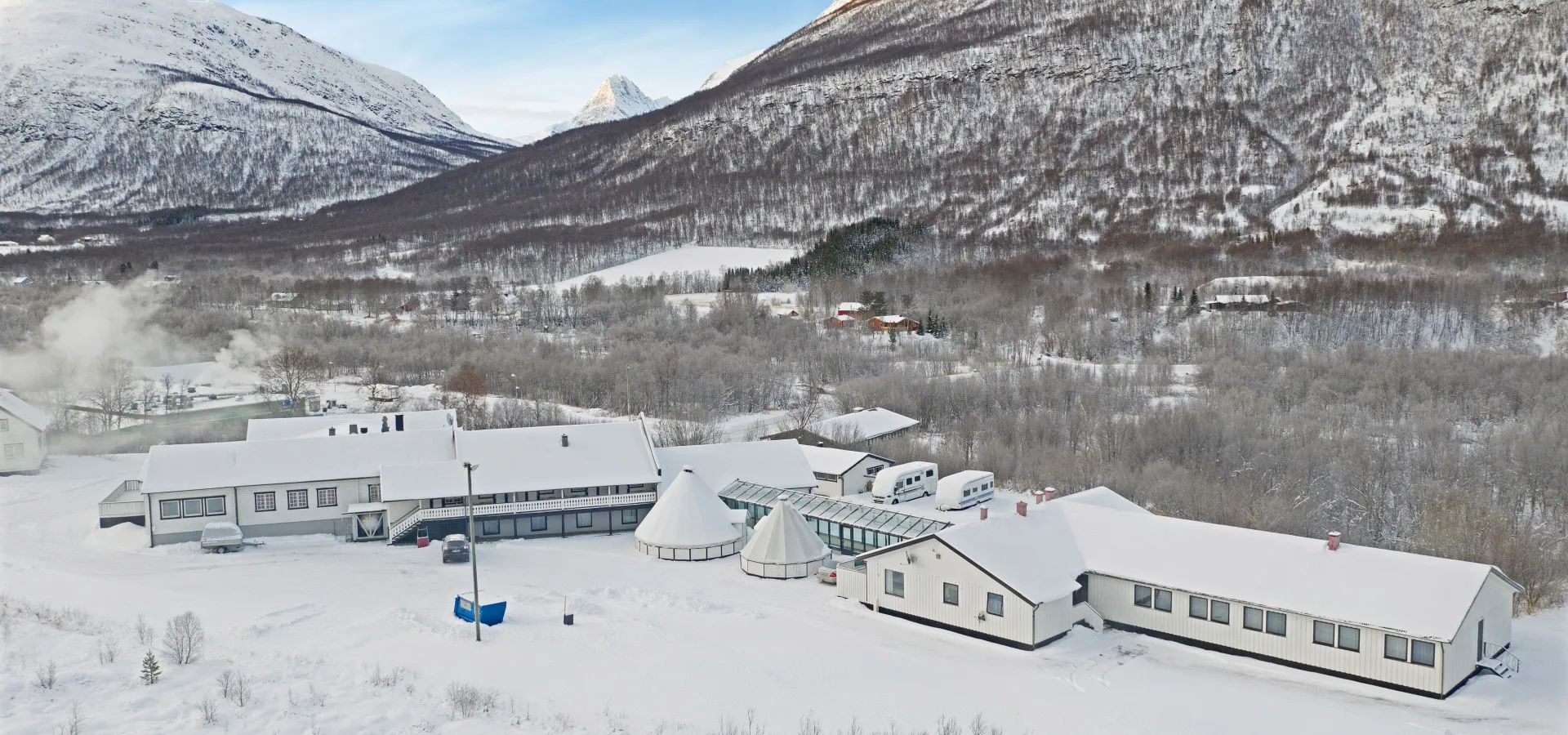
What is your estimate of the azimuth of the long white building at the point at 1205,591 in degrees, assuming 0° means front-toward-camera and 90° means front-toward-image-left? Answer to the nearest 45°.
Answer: approximately 45°

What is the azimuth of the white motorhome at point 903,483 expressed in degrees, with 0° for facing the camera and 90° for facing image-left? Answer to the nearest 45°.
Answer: approximately 45°

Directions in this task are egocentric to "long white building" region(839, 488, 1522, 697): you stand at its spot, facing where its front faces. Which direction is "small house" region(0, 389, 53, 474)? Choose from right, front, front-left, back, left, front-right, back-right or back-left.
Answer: front-right

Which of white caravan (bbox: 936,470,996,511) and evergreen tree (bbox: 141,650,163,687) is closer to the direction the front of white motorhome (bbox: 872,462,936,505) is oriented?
the evergreen tree

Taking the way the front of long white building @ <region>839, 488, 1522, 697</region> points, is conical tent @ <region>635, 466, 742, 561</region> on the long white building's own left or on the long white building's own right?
on the long white building's own right

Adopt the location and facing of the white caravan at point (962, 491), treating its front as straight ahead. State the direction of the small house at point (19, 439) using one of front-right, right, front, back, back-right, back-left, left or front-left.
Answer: front-right
